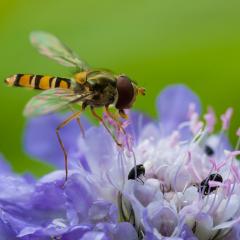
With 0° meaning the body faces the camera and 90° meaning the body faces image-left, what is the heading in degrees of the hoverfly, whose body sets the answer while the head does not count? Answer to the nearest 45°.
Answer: approximately 270°
